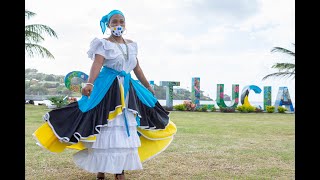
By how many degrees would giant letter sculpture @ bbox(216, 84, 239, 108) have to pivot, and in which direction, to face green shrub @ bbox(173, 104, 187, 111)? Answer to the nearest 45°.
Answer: approximately 90° to its right

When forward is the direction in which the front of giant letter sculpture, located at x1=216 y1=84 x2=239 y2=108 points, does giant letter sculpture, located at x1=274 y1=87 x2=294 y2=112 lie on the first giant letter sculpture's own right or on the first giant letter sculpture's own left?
on the first giant letter sculpture's own left

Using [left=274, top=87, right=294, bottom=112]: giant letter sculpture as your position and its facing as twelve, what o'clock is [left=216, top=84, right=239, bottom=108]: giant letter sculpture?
[left=216, top=84, right=239, bottom=108]: giant letter sculpture is roughly at 2 o'clock from [left=274, top=87, right=294, bottom=112]: giant letter sculpture.

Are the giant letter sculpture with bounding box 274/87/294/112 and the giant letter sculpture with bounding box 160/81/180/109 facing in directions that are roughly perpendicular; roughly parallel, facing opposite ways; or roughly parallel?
roughly parallel

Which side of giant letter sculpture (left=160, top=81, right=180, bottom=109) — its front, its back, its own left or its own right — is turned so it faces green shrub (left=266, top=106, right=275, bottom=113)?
left

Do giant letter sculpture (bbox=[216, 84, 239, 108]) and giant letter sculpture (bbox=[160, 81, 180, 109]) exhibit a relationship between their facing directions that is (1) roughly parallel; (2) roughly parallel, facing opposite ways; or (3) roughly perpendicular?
roughly parallel

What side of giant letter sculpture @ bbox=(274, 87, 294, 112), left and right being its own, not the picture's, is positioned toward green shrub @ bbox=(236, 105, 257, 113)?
right

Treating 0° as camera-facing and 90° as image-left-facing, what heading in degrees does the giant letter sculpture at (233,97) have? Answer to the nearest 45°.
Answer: approximately 0°

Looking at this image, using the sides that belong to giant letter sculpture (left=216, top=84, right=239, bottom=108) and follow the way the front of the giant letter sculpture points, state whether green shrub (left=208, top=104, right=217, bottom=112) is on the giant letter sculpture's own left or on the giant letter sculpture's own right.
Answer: on the giant letter sculpture's own right

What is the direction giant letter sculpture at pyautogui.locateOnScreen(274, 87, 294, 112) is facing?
toward the camera
